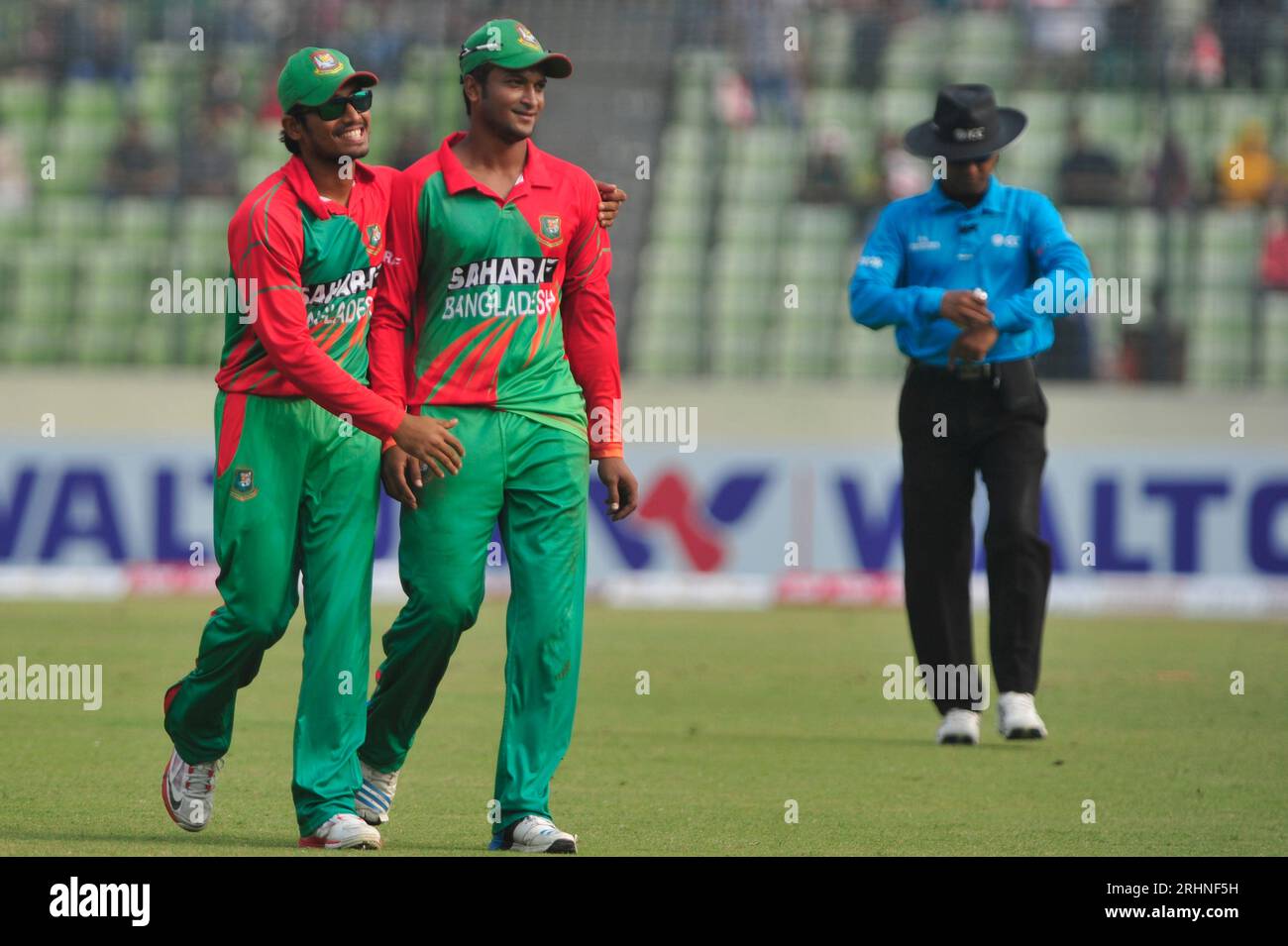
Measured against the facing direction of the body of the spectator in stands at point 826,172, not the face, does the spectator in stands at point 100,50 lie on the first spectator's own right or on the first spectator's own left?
on the first spectator's own right

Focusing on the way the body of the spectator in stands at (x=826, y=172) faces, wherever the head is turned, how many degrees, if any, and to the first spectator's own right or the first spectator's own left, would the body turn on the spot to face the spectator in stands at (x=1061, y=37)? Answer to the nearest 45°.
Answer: approximately 90° to the first spectator's own left

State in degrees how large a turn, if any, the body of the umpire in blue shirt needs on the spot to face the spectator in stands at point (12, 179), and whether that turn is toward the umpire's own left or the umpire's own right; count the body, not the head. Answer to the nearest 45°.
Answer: approximately 135° to the umpire's own right

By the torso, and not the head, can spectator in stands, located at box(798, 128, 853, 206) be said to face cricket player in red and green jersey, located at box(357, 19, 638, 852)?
yes

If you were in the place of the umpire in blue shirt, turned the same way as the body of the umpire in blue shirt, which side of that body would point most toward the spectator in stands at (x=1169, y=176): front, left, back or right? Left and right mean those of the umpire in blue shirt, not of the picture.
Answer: back

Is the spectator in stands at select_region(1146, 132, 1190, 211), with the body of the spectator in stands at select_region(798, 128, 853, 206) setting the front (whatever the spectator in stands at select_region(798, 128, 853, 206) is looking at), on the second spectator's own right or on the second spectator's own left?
on the second spectator's own left

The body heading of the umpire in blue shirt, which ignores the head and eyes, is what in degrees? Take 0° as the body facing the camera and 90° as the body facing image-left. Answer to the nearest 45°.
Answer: approximately 0°

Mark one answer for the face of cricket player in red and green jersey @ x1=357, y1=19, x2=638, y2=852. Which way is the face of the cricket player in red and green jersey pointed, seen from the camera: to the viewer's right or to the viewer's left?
to the viewer's right

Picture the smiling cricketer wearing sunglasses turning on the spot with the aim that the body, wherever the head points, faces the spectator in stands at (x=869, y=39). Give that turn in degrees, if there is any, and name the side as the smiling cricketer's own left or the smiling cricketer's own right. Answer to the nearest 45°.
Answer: approximately 135° to the smiling cricketer's own left

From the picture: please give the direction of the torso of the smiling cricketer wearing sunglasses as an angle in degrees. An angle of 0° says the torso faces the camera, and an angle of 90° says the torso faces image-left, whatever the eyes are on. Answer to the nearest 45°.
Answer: approximately 315°
